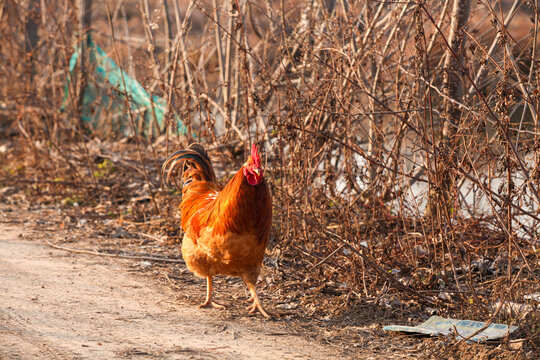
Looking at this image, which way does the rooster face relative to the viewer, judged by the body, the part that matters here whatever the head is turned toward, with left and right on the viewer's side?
facing the viewer and to the right of the viewer
